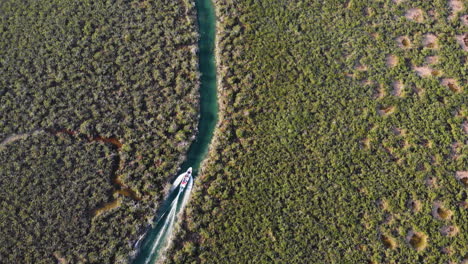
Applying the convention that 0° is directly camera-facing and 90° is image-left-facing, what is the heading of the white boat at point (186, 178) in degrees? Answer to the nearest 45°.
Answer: approximately 225°
